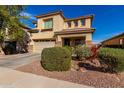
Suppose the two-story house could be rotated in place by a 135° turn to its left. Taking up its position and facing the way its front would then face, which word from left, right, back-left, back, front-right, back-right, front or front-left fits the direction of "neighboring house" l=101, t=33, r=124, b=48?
front

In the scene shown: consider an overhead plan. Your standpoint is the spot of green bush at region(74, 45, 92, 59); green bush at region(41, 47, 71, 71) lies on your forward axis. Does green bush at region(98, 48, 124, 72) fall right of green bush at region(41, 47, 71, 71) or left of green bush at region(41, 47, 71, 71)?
left

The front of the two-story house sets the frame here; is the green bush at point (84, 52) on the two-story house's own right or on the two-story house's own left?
on the two-story house's own left

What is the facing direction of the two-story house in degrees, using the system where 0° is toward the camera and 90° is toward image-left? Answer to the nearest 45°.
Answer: approximately 45°

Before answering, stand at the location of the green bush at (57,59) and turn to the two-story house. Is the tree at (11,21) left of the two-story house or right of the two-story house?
left

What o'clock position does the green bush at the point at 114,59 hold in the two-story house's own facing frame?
The green bush is roughly at 10 o'clock from the two-story house.

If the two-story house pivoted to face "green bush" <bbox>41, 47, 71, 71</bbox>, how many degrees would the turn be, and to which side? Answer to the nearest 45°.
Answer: approximately 45° to its left

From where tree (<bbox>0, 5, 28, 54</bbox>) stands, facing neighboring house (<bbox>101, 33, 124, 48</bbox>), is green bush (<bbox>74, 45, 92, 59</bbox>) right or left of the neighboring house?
right
